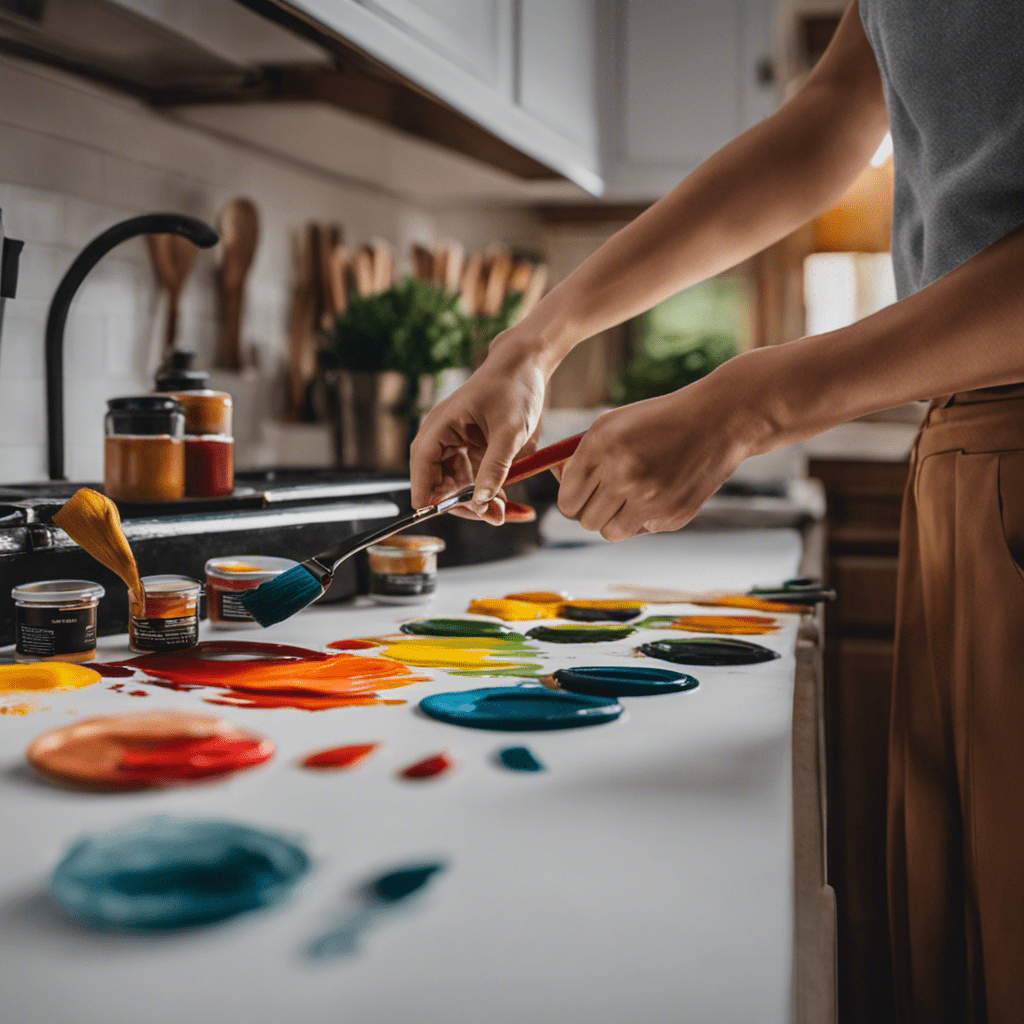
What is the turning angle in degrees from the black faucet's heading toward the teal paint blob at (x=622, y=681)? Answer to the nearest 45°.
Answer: approximately 45° to its right

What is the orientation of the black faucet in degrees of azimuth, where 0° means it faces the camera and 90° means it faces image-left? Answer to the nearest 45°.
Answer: approximately 270°

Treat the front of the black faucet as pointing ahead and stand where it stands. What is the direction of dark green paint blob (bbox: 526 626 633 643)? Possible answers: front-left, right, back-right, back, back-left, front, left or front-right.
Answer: front-right

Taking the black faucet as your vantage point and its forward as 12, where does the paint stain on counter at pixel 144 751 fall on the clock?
The paint stain on counter is roughly at 3 o'clock from the black faucet.

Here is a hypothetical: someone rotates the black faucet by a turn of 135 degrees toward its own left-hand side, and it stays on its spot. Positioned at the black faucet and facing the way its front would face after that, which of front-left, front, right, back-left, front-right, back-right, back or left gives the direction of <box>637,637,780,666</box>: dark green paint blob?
back

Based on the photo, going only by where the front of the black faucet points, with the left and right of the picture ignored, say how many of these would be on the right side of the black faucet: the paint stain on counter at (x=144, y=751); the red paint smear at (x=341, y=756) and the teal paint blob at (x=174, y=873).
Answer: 3

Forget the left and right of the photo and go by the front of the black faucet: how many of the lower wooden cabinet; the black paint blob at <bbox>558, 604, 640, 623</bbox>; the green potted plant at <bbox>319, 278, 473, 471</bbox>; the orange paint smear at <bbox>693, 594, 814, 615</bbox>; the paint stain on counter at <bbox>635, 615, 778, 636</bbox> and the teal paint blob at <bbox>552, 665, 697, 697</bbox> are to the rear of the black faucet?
0

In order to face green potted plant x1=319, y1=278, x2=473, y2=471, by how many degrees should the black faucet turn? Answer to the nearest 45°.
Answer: approximately 45° to its left

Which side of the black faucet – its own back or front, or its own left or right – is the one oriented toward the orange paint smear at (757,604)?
front

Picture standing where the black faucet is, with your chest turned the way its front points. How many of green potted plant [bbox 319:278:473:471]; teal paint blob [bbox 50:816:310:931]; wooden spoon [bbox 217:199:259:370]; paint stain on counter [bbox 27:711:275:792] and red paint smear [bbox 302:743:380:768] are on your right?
3

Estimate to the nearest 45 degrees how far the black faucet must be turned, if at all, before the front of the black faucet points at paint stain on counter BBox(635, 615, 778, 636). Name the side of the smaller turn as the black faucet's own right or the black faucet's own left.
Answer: approximately 45° to the black faucet's own right

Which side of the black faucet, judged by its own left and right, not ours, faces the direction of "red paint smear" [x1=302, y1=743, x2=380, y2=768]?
right

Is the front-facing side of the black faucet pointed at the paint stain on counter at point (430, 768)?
no

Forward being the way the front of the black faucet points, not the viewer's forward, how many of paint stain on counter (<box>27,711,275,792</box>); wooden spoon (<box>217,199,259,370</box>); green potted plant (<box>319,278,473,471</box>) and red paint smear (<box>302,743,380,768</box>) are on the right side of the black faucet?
2
